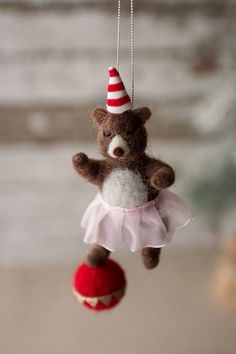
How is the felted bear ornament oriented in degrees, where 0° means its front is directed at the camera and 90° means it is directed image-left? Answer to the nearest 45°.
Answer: approximately 0°
